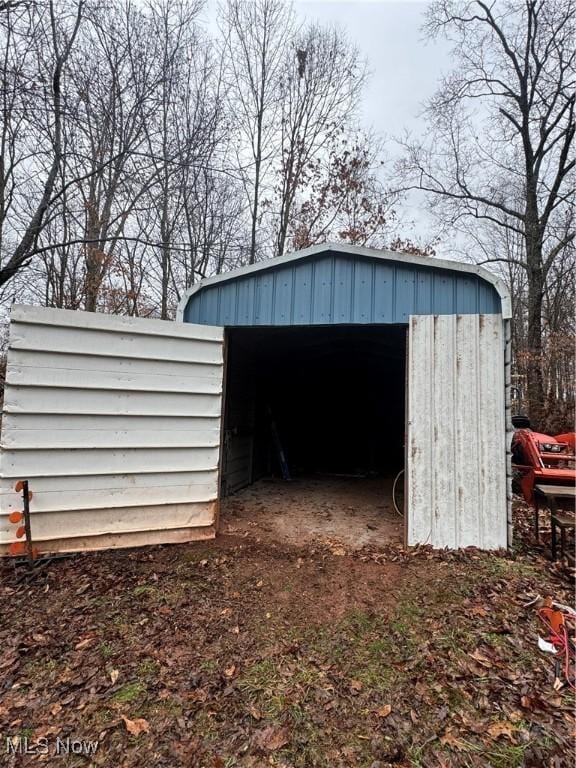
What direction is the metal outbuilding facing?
toward the camera

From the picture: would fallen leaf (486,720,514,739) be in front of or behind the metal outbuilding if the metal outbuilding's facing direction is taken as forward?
in front

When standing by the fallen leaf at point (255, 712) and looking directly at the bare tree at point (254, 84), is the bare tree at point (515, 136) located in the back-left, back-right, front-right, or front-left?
front-right

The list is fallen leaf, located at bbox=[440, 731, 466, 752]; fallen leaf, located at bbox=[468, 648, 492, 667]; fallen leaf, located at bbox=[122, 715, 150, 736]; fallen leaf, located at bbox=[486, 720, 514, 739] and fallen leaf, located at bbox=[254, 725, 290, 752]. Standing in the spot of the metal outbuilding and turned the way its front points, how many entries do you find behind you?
0

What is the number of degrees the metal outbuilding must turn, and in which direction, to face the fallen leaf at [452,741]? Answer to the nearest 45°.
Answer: approximately 45° to its left

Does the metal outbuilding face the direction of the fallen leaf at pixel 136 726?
yes

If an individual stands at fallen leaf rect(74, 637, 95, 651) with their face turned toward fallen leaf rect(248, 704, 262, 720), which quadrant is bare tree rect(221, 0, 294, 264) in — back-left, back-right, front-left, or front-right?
back-left

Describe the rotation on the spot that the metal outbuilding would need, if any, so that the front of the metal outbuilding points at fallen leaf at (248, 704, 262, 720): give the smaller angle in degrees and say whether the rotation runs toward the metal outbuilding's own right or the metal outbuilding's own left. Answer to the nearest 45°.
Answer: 0° — it already faces it

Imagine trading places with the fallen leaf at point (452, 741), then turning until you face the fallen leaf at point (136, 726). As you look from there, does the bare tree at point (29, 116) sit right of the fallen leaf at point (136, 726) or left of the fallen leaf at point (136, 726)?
right

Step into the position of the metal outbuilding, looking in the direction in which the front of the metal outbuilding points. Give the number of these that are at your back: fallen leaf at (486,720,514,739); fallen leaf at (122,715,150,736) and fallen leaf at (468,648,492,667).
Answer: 0

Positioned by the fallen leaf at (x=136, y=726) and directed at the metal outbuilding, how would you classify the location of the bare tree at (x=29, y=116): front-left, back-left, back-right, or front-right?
front-left

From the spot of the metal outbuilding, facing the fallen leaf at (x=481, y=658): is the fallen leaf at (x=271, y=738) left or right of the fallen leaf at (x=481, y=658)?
right

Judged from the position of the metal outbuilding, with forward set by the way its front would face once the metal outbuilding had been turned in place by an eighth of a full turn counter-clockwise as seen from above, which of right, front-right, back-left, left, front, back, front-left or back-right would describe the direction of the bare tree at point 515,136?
left

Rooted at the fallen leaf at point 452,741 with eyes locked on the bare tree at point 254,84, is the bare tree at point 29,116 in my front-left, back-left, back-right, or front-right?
front-left

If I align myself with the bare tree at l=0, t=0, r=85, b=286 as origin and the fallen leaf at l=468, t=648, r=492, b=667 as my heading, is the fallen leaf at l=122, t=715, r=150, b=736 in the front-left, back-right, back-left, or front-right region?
front-right

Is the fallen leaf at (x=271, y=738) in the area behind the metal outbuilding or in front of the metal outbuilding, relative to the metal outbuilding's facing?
in front
